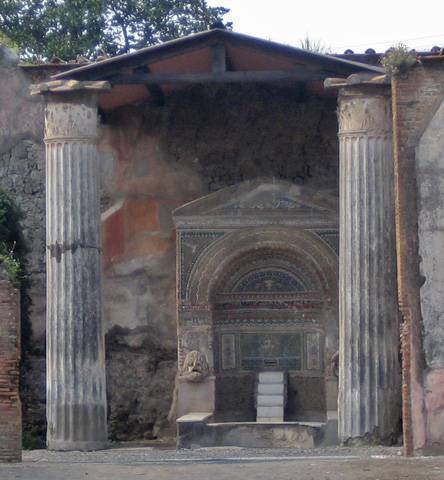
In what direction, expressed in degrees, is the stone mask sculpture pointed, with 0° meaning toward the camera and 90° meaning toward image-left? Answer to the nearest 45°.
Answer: approximately 0°

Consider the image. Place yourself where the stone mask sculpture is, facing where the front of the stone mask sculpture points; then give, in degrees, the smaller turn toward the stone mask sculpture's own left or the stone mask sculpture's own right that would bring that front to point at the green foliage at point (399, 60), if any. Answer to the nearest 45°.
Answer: approximately 45° to the stone mask sculpture's own left

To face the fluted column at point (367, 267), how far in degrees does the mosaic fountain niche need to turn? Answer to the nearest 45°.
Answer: approximately 45° to its left
